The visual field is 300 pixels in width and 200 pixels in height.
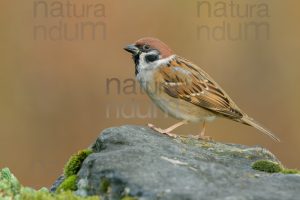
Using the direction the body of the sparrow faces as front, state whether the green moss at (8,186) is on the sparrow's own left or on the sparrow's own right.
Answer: on the sparrow's own left

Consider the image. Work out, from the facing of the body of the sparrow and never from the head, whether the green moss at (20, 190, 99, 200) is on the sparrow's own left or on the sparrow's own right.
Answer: on the sparrow's own left

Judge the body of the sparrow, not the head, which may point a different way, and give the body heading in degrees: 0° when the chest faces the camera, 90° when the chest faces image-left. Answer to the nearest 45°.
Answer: approximately 90°
